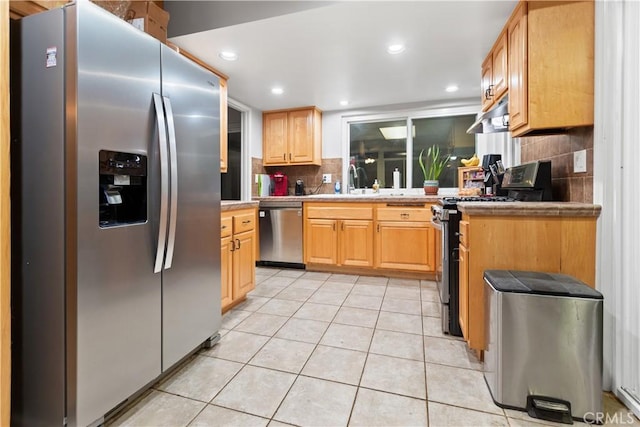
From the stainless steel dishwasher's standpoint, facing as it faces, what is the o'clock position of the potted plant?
The potted plant is roughly at 9 o'clock from the stainless steel dishwasher.

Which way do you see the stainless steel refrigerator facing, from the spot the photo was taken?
facing the viewer and to the right of the viewer

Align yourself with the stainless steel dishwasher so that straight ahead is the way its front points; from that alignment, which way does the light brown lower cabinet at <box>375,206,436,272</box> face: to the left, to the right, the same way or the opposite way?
the same way

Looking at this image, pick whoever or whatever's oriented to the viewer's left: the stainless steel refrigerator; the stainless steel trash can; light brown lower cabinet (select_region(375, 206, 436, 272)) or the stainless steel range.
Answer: the stainless steel range

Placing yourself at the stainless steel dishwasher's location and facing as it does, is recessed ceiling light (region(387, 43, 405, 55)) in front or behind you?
in front

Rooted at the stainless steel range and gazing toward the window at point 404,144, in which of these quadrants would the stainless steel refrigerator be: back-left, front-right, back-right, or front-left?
back-left

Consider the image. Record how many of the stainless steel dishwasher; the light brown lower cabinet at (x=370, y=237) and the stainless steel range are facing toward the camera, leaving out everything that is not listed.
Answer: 2

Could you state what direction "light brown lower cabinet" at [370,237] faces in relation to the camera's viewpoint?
facing the viewer

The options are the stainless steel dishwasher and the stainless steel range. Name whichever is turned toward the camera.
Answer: the stainless steel dishwasher

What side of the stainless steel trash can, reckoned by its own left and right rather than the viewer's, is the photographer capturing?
front

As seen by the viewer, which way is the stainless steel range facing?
to the viewer's left

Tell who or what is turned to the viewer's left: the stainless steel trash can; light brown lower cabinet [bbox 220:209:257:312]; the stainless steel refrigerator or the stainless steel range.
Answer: the stainless steel range
